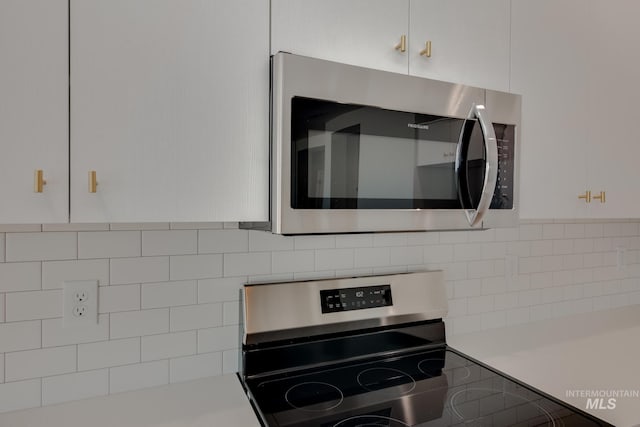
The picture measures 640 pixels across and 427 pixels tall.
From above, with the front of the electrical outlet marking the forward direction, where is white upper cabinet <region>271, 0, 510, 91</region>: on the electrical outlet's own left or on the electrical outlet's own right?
on the electrical outlet's own left

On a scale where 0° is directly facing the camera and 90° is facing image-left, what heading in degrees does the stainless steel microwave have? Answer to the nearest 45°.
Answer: approximately 315°

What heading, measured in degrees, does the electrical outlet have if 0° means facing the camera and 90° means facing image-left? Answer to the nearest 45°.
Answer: approximately 0°

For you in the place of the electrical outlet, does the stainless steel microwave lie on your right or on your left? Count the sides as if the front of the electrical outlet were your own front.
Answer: on your left

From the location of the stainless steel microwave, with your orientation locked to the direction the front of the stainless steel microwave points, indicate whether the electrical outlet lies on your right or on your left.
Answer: on your right

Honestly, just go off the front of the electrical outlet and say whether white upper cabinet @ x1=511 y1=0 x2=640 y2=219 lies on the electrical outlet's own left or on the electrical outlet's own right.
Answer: on the electrical outlet's own left
